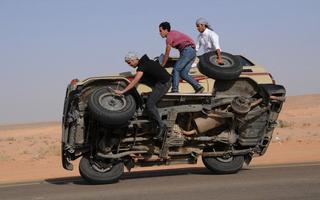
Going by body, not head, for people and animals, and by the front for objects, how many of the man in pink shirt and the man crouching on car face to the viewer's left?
2

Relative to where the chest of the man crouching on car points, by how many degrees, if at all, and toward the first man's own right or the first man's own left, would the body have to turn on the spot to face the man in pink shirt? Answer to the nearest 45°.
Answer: approximately 135° to the first man's own right

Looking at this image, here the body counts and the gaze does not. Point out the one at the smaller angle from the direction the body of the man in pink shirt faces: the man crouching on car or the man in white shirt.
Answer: the man crouching on car

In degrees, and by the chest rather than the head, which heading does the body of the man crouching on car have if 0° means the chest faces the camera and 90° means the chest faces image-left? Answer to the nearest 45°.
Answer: approximately 90°

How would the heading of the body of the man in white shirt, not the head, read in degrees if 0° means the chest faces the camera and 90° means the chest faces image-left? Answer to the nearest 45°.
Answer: approximately 45°

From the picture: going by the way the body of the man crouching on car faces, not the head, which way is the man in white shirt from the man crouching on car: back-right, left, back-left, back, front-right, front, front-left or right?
back-right
